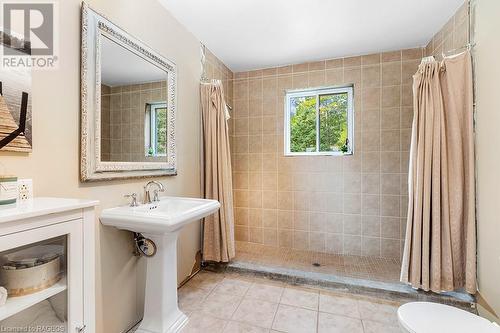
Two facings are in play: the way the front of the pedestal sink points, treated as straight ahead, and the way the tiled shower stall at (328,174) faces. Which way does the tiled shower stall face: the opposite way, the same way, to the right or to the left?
to the right

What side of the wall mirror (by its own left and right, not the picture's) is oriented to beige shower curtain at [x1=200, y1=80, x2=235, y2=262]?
left

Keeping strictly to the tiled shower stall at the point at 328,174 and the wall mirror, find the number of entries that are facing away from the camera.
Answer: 0

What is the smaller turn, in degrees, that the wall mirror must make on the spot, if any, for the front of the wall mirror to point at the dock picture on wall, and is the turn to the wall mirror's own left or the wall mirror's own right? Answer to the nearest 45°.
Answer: approximately 90° to the wall mirror's own right

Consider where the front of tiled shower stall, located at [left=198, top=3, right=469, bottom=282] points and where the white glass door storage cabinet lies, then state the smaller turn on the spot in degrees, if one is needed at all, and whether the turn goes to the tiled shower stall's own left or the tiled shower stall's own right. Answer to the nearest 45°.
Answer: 0° — it already faces it

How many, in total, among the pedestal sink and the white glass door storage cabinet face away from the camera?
0

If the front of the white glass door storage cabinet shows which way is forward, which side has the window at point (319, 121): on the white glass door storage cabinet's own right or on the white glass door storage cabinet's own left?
on the white glass door storage cabinet's own left

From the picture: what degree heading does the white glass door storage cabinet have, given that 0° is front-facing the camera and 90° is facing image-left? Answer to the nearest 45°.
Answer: approximately 315°

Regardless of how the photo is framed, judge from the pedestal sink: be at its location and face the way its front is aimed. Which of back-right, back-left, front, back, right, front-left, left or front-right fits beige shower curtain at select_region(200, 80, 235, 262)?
left

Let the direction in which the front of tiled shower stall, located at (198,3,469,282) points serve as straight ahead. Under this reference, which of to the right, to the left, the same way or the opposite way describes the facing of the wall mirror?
to the left

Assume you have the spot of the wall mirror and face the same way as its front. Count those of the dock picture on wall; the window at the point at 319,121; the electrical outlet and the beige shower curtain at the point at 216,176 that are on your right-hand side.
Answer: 2
